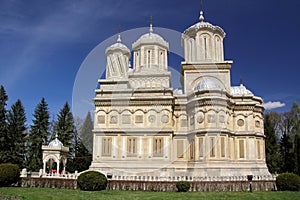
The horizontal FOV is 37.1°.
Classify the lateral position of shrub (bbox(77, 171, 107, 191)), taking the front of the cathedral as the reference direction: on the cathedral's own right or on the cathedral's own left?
on the cathedral's own left

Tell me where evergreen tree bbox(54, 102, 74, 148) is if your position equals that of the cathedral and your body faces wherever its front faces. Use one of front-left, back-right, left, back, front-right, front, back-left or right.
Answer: front-right

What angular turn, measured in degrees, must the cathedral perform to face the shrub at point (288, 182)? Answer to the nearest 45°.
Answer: approximately 135° to its left

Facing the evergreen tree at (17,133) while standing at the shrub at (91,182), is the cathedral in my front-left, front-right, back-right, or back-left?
front-right

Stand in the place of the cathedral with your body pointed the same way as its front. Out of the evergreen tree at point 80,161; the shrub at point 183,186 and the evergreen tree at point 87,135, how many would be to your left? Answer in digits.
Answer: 1

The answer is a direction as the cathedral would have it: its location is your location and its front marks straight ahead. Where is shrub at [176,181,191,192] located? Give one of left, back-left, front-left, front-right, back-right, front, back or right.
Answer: left

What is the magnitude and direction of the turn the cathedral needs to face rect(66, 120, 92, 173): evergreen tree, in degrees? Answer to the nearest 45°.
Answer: approximately 45° to its right

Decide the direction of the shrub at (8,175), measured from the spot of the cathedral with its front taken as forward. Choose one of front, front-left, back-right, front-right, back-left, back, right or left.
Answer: front-left

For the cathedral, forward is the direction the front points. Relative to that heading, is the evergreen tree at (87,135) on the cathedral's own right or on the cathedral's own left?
on the cathedral's own right

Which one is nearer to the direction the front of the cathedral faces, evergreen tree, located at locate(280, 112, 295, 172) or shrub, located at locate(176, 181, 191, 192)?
the shrub

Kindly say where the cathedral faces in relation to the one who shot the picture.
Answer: facing to the left of the viewer

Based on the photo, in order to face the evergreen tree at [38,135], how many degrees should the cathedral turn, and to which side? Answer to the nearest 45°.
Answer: approximately 45° to its right

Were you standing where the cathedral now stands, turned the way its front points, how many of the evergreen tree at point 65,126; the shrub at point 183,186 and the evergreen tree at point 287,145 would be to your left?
1

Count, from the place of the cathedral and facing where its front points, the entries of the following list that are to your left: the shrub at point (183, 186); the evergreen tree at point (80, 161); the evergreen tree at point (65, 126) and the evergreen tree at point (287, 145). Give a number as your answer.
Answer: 1

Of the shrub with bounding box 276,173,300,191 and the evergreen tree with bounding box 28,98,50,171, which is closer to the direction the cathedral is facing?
the evergreen tree
